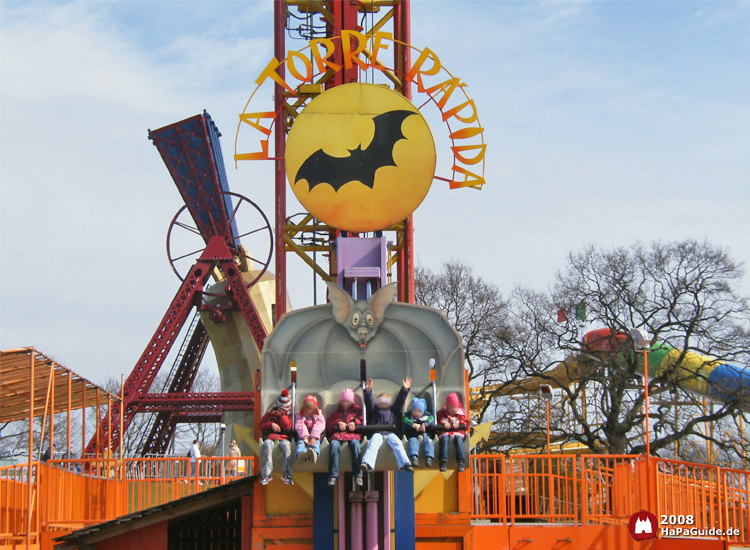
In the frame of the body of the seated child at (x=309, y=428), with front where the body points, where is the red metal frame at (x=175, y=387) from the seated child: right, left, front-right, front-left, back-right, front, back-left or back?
back

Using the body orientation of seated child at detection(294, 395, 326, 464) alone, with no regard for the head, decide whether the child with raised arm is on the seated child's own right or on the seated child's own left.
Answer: on the seated child's own left

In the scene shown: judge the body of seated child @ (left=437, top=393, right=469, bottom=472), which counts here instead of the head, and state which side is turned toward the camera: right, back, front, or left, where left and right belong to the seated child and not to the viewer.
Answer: front

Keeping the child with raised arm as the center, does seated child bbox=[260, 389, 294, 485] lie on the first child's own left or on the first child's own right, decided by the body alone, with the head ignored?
on the first child's own right

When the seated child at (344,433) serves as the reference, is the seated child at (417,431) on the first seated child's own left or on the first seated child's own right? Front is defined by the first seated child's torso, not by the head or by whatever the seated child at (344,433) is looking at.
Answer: on the first seated child's own left

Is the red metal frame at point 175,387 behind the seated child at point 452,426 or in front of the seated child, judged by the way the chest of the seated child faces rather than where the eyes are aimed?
behind

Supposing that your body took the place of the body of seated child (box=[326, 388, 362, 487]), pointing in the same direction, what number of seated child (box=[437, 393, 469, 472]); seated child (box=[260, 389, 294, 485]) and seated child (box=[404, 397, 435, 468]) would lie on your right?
1

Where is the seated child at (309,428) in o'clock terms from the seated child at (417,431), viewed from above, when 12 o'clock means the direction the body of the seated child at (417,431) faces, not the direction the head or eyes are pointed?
the seated child at (309,428) is roughly at 3 o'clock from the seated child at (417,431).

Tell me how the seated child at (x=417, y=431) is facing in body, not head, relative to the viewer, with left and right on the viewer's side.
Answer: facing the viewer

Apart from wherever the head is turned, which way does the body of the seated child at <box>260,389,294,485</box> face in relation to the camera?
toward the camera

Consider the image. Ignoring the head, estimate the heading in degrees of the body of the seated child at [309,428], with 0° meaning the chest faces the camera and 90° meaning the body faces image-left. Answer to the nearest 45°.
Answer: approximately 0°

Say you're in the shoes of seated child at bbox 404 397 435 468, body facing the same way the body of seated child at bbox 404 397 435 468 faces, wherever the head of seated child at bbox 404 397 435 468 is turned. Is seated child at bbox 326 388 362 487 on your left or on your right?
on your right
